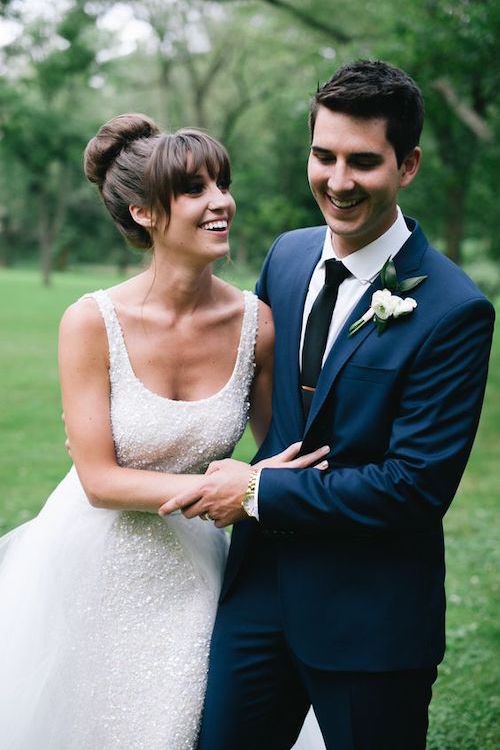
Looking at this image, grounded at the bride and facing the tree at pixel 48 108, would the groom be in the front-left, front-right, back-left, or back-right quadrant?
back-right

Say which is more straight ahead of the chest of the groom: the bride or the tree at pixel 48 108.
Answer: the bride

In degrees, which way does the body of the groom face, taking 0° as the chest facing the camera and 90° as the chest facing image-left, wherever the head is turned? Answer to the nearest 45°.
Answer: approximately 45°

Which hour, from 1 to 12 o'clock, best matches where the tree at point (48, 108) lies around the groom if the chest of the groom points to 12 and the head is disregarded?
The tree is roughly at 4 o'clock from the groom.

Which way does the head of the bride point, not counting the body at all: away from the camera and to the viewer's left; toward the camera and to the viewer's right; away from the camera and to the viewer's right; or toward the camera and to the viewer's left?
toward the camera and to the viewer's right

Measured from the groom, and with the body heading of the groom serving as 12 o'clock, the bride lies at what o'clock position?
The bride is roughly at 2 o'clock from the groom.
